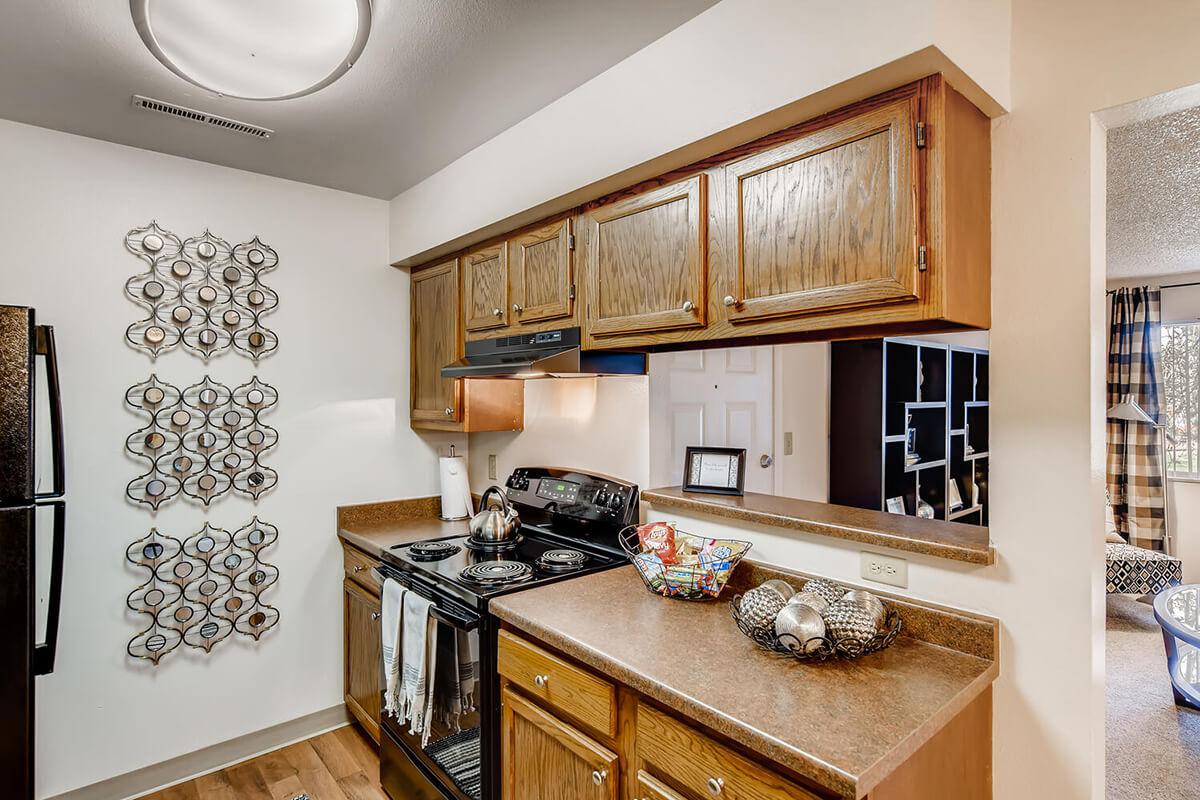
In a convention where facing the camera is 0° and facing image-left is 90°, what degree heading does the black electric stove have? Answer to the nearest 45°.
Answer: approximately 45°

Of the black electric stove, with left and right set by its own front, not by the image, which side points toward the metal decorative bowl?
left

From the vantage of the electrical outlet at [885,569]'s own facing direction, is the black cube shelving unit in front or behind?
behind

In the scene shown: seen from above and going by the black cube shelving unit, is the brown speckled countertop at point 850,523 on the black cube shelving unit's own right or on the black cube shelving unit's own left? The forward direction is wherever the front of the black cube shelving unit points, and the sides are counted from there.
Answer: on the black cube shelving unit's own right
